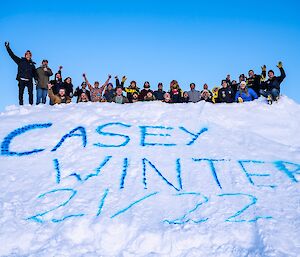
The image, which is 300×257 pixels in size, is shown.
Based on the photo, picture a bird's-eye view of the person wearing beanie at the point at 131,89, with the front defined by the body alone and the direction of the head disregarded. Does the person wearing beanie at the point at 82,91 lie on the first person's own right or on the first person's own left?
on the first person's own right

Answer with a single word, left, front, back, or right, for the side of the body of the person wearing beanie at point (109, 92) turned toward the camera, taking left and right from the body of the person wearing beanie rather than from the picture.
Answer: front

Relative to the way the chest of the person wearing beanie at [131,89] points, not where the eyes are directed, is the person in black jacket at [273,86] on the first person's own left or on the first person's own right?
on the first person's own left

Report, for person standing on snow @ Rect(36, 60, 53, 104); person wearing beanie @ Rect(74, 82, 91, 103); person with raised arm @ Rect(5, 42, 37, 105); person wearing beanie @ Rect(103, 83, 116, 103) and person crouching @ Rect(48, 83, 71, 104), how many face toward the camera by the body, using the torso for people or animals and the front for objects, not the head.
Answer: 5

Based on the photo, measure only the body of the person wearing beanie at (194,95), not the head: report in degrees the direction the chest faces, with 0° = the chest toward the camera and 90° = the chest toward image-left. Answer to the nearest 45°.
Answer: approximately 0°

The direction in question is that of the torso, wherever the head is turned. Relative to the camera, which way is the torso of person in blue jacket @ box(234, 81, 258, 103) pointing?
toward the camera

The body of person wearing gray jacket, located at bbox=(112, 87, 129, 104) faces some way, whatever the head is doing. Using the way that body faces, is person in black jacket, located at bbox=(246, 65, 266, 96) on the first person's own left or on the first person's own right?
on the first person's own left

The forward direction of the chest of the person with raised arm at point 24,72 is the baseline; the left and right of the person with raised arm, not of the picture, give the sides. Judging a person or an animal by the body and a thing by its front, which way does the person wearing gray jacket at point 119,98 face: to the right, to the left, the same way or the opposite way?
the same way

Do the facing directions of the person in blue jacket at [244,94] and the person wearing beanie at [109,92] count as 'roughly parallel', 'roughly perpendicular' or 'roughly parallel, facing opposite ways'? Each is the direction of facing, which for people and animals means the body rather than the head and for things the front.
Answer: roughly parallel

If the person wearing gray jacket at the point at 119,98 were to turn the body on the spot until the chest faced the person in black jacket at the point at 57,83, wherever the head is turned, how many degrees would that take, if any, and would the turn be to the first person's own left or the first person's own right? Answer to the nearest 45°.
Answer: approximately 90° to the first person's own right

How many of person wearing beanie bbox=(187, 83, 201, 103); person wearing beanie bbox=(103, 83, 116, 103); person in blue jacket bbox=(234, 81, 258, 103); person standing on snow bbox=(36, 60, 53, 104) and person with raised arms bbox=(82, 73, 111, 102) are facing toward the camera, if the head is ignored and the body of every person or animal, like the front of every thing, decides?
5

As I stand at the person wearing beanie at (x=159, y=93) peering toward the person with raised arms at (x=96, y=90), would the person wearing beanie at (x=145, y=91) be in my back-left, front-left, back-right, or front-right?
front-left

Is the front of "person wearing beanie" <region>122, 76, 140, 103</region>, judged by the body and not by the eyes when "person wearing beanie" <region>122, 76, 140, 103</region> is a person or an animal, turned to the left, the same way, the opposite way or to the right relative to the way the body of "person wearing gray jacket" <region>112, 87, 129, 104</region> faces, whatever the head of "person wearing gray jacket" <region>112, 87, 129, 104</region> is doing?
the same way

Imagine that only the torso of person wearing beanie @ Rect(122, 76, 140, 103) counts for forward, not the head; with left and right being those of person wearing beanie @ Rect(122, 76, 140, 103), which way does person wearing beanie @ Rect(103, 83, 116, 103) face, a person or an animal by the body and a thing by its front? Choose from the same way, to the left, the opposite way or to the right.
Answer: the same way

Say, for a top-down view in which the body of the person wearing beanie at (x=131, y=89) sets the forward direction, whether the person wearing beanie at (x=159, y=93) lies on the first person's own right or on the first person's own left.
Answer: on the first person's own left

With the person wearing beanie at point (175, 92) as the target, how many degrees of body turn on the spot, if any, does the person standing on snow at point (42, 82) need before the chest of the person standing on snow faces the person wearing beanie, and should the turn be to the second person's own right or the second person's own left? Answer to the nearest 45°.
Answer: approximately 90° to the second person's own left
